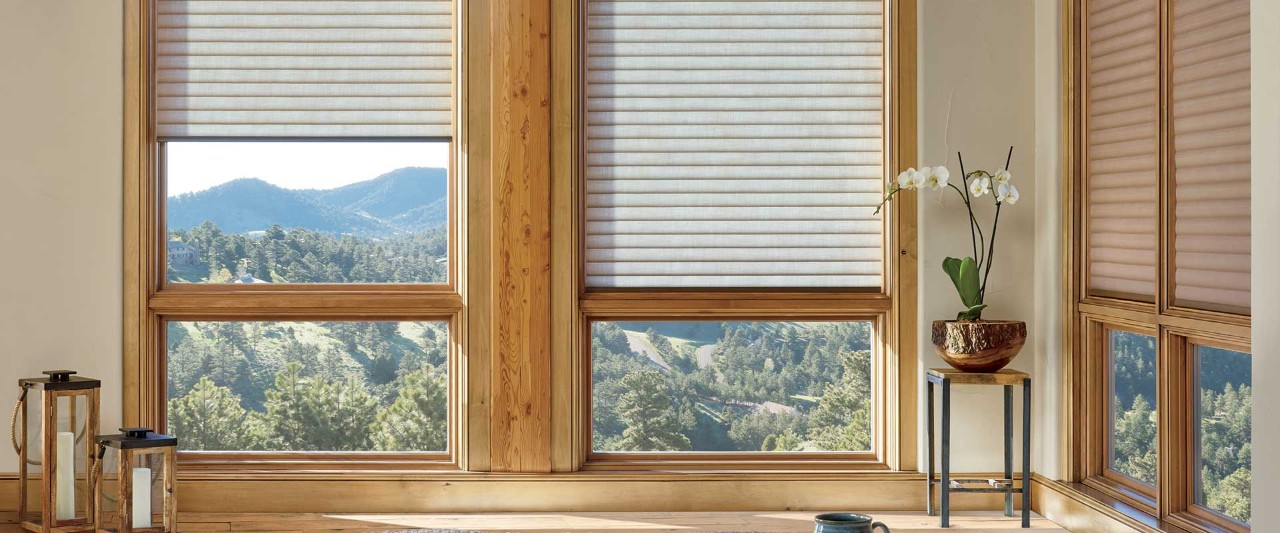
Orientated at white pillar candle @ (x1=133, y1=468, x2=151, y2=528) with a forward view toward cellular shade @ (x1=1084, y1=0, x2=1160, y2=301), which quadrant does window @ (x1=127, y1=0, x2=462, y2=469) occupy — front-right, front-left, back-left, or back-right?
front-left

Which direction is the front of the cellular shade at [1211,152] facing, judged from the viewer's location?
facing the viewer and to the left of the viewer

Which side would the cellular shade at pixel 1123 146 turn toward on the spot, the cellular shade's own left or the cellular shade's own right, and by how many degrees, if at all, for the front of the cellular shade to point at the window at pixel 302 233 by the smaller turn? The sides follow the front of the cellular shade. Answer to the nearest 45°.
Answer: approximately 45° to the cellular shade's own right

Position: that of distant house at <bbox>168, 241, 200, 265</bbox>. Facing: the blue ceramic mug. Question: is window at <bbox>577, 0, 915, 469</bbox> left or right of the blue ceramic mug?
left

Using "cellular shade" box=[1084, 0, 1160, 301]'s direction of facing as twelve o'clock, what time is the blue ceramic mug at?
The blue ceramic mug is roughly at 11 o'clock from the cellular shade.

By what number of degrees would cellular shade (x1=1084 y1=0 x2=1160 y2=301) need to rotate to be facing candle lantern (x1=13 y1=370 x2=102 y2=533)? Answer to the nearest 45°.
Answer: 0° — it already faces it

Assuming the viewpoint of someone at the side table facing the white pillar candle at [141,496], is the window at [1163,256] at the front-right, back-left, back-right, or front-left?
back-left

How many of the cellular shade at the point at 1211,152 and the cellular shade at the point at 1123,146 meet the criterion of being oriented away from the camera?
0

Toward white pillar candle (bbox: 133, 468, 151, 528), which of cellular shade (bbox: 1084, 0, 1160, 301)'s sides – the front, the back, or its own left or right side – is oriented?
front

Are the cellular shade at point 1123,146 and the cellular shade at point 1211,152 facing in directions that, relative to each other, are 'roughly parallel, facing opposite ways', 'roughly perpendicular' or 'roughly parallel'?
roughly parallel

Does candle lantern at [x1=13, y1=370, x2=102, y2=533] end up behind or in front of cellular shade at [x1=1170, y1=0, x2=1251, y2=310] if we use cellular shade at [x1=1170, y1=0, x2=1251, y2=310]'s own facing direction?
in front

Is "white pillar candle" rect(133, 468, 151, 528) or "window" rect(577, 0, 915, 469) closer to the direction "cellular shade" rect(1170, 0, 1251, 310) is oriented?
the white pillar candle

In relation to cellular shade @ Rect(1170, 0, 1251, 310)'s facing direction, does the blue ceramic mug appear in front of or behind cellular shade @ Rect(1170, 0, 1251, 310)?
in front
